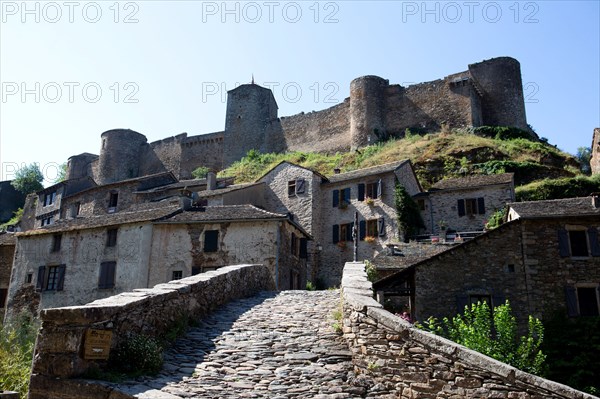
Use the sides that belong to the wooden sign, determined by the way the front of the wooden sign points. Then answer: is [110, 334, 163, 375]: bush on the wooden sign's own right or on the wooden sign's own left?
on the wooden sign's own left

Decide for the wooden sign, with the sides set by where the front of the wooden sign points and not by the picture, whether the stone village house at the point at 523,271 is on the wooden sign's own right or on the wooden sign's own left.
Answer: on the wooden sign's own left

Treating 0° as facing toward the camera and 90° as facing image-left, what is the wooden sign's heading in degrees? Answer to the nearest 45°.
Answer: approximately 0°

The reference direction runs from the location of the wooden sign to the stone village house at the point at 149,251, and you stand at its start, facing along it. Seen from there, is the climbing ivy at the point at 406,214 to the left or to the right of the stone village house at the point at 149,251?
right

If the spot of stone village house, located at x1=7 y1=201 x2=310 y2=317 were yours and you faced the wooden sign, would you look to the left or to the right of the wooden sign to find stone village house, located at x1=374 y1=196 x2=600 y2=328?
left

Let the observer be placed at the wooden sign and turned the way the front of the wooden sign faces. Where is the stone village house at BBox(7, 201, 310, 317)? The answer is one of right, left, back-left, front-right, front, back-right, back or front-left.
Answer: back

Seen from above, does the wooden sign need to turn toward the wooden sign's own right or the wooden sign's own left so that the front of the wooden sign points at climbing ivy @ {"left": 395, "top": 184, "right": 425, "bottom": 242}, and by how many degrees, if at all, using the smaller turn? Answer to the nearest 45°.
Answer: approximately 135° to the wooden sign's own left
